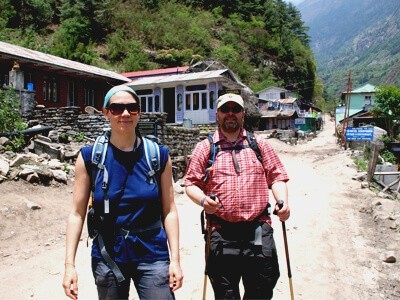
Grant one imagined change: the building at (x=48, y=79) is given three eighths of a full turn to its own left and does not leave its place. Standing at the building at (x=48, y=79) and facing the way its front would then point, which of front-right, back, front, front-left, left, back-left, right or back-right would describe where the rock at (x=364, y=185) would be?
back-right

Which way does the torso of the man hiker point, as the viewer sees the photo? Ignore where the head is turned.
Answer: toward the camera

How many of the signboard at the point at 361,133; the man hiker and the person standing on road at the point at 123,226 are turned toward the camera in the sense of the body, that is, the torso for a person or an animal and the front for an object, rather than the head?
3

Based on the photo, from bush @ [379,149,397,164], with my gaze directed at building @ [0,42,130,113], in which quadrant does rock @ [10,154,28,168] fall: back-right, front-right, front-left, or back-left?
front-left

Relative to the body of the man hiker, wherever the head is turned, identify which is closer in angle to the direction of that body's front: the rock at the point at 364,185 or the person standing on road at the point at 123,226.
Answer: the person standing on road

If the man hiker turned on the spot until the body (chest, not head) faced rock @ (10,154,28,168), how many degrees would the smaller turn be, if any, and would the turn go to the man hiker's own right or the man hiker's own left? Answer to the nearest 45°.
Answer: approximately 135° to the man hiker's own right

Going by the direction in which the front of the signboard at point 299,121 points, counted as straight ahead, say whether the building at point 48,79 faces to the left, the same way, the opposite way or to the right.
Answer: to the left

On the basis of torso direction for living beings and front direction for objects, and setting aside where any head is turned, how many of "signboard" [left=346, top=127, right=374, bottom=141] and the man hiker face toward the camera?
2

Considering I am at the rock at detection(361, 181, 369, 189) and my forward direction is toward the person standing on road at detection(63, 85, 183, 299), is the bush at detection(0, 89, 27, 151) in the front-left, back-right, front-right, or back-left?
front-right

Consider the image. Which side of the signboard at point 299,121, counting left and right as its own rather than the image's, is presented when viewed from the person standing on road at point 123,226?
front

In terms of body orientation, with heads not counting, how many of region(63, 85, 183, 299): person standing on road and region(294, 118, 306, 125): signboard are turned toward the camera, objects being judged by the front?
2

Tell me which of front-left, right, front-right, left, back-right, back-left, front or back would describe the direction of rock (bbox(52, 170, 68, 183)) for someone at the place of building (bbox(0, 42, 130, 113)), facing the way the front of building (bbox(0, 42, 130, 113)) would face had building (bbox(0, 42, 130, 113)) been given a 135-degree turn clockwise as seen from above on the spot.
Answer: left

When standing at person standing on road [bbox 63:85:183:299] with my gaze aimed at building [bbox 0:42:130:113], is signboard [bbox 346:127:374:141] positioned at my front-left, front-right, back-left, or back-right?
front-right
